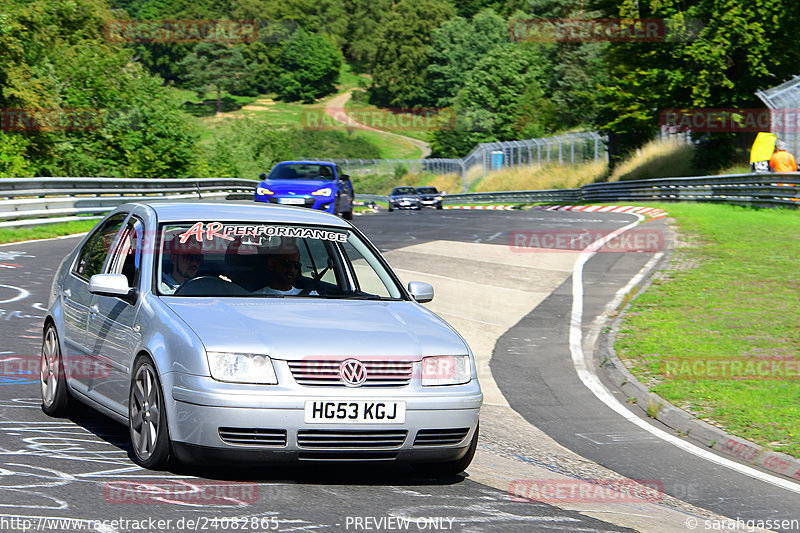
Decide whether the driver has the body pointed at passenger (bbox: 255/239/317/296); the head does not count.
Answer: no

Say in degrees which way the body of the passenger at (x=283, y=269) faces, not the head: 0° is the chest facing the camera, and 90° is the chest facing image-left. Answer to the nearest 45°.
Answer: approximately 315°

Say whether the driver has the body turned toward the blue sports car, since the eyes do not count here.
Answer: no

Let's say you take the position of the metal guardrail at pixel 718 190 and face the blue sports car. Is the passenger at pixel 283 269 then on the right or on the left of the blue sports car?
left

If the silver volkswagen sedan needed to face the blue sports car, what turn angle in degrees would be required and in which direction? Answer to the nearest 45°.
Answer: approximately 135° to its left

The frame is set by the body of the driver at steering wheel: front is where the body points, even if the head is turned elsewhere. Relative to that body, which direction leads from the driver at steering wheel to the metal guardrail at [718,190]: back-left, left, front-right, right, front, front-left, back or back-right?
left

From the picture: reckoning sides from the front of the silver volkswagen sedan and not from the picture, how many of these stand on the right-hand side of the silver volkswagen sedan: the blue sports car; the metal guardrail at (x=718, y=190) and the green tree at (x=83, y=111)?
0

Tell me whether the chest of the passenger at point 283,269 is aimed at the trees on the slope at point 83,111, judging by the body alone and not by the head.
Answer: no

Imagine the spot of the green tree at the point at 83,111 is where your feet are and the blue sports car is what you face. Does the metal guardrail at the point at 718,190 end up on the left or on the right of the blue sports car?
left

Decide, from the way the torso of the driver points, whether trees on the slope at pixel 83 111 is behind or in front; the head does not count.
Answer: behind

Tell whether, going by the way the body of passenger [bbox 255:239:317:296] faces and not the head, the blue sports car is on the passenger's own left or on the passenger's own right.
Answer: on the passenger's own left

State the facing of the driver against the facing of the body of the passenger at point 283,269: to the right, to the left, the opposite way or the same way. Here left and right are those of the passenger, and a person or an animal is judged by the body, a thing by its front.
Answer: the same way

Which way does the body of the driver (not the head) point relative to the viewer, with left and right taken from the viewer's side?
facing the viewer and to the right of the viewer

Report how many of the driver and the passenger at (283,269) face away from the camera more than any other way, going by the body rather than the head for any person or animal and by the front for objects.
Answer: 0
